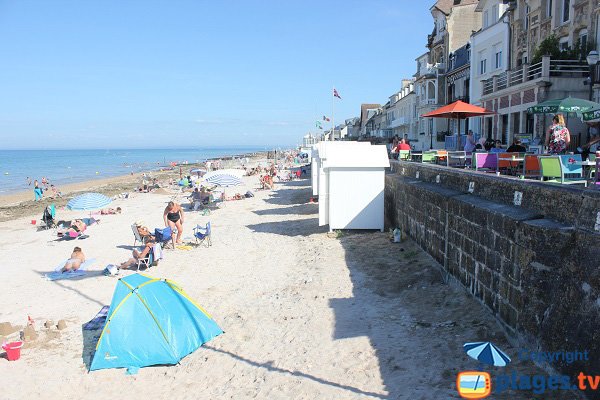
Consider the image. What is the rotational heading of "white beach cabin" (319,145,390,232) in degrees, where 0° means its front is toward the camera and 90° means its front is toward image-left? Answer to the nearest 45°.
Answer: approximately 90°

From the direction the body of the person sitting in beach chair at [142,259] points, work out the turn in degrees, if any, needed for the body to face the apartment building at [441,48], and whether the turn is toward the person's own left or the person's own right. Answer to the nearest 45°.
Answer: approximately 135° to the person's own right

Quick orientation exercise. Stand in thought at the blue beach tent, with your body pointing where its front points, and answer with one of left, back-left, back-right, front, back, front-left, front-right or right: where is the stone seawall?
back

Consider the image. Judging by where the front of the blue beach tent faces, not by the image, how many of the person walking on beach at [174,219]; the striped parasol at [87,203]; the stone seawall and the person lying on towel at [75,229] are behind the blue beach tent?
1

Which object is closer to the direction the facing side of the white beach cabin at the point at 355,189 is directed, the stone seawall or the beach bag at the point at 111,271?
the beach bag

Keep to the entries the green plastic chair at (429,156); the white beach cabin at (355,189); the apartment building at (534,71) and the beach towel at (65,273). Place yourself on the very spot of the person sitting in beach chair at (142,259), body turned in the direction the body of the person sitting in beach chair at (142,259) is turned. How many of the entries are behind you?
3

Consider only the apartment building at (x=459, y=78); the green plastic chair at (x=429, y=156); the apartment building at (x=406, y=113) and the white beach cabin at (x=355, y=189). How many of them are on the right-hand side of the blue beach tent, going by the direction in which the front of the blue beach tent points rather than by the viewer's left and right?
4

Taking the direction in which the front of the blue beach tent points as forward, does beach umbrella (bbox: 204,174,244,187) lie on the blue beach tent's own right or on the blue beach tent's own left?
on the blue beach tent's own right

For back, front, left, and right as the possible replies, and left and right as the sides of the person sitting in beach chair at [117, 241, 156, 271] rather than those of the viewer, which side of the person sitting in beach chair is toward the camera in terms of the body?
left

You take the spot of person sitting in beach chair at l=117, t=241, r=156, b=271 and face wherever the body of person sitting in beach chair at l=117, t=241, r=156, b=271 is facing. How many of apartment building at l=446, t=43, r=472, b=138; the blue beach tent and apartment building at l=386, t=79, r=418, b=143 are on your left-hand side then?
1

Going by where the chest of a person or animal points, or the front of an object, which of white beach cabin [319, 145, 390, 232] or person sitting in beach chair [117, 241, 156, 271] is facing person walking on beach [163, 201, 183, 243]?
the white beach cabin

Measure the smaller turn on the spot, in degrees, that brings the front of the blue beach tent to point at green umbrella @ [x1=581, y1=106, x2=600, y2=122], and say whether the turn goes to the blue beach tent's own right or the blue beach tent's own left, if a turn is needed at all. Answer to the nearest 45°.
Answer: approximately 135° to the blue beach tent's own right

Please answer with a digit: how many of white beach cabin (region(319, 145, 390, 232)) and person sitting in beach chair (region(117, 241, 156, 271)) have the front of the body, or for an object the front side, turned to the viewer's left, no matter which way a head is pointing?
2

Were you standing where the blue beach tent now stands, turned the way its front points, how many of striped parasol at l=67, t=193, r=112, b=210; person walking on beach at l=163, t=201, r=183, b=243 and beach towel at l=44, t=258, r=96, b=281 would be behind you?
0

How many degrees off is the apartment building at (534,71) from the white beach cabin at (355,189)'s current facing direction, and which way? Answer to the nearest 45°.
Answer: approximately 135° to its right

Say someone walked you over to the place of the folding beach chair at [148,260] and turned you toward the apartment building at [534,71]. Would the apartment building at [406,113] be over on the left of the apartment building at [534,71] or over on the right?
left

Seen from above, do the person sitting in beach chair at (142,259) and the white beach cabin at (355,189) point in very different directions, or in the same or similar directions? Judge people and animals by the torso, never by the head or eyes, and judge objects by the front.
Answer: same or similar directions

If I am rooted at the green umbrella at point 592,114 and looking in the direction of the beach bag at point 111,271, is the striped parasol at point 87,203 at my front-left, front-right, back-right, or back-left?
front-right

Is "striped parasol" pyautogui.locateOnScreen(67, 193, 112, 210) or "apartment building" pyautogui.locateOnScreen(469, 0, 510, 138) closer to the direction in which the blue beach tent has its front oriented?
the striped parasol

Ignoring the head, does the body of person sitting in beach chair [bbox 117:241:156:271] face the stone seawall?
no
